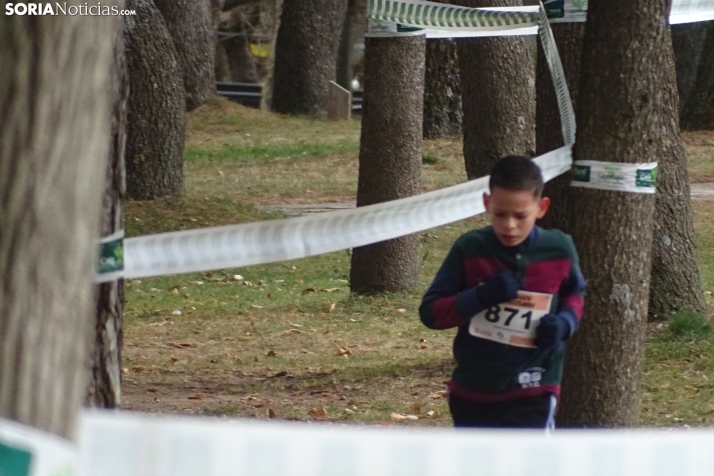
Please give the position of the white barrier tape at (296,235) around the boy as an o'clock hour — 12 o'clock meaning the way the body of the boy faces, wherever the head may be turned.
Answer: The white barrier tape is roughly at 4 o'clock from the boy.

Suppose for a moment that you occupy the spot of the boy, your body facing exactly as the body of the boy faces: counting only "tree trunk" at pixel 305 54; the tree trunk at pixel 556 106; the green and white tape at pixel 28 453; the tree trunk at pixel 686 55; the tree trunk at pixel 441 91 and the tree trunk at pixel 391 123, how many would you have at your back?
5

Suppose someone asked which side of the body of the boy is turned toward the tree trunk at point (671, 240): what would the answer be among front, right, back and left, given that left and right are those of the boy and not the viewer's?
back

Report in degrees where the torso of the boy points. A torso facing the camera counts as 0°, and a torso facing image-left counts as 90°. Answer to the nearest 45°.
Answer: approximately 0°

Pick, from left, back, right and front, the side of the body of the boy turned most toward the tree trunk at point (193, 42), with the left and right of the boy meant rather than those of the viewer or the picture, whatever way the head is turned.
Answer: back

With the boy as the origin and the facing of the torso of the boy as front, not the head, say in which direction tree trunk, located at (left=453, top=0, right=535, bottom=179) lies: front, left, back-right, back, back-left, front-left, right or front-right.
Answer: back

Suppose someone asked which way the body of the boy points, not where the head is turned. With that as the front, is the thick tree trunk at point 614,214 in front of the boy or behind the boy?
behind

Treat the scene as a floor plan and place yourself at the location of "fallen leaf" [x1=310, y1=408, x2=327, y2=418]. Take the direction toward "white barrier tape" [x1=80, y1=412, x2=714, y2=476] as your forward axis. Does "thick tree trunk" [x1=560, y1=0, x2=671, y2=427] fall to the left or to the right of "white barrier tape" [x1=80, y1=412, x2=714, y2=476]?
left

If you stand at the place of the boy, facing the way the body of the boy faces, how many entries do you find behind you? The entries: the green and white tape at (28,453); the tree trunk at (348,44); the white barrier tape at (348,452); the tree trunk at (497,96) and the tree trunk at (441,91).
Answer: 3

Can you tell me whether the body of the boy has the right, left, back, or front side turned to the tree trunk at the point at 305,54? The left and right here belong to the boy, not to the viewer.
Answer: back

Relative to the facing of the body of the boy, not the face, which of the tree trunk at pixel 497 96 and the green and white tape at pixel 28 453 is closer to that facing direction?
the green and white tape

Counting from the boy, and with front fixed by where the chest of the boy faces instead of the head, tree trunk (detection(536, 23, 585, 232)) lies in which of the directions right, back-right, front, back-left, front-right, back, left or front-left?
back
